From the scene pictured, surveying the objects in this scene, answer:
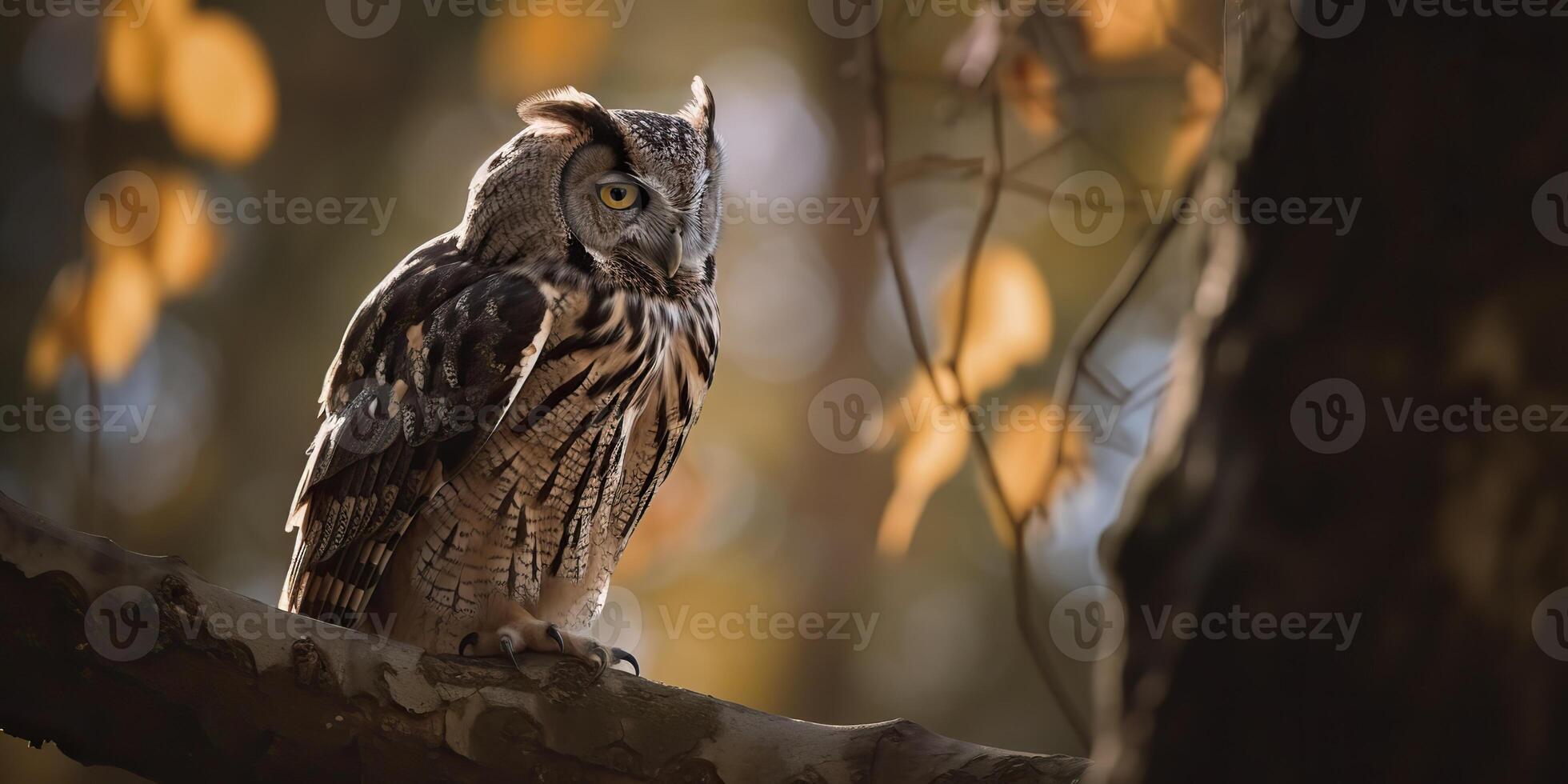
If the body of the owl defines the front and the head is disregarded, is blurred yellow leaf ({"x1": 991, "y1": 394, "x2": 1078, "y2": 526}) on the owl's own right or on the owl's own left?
on the owl's own left

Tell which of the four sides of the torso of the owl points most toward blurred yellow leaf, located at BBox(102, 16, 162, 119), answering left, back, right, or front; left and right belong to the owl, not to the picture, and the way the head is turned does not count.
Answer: back

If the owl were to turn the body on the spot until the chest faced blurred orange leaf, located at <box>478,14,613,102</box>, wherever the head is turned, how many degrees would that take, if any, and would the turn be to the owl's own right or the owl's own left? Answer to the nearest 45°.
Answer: approximately 135° to the owl's own left

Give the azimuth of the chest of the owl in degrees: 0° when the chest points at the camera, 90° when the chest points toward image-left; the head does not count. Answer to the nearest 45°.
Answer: approximately 315°

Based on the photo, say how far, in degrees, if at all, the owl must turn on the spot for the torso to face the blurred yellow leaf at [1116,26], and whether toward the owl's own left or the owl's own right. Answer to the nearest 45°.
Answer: approximately 45° to the owl's own left

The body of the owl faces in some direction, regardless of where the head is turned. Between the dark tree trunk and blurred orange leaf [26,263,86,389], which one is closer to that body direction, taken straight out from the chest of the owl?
the dark tree trunk

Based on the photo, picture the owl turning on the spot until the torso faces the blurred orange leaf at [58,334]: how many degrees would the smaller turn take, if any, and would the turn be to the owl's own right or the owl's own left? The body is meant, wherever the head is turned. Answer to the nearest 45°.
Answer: approximately 180°

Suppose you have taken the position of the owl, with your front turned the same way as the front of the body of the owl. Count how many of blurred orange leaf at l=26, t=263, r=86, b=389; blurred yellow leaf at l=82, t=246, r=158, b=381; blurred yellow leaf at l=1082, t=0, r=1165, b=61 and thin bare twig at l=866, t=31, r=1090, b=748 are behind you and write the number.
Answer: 2

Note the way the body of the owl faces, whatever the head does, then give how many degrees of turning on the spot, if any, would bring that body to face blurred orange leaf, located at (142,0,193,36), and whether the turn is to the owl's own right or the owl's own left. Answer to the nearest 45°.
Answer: approximately 180°

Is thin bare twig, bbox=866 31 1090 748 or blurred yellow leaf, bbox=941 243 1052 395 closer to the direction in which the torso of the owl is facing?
the thin bare twig

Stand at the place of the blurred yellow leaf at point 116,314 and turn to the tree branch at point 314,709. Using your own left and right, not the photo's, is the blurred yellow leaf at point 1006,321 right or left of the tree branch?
left
